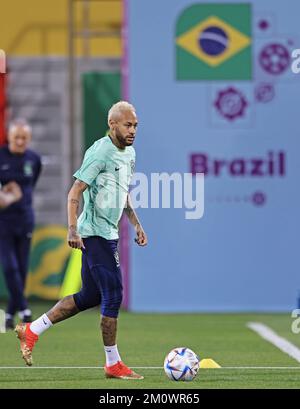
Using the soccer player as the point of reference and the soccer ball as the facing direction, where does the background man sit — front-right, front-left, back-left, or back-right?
back-left

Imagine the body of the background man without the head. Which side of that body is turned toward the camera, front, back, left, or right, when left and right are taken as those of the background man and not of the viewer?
front

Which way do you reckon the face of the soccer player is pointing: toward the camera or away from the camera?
toward the camera

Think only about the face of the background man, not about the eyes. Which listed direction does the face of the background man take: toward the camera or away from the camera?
toward the camera

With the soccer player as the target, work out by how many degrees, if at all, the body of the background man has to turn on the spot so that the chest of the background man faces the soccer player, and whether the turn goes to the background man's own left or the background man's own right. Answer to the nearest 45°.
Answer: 0° — they already face them

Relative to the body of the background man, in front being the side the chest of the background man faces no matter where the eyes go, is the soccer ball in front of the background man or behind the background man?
in front
